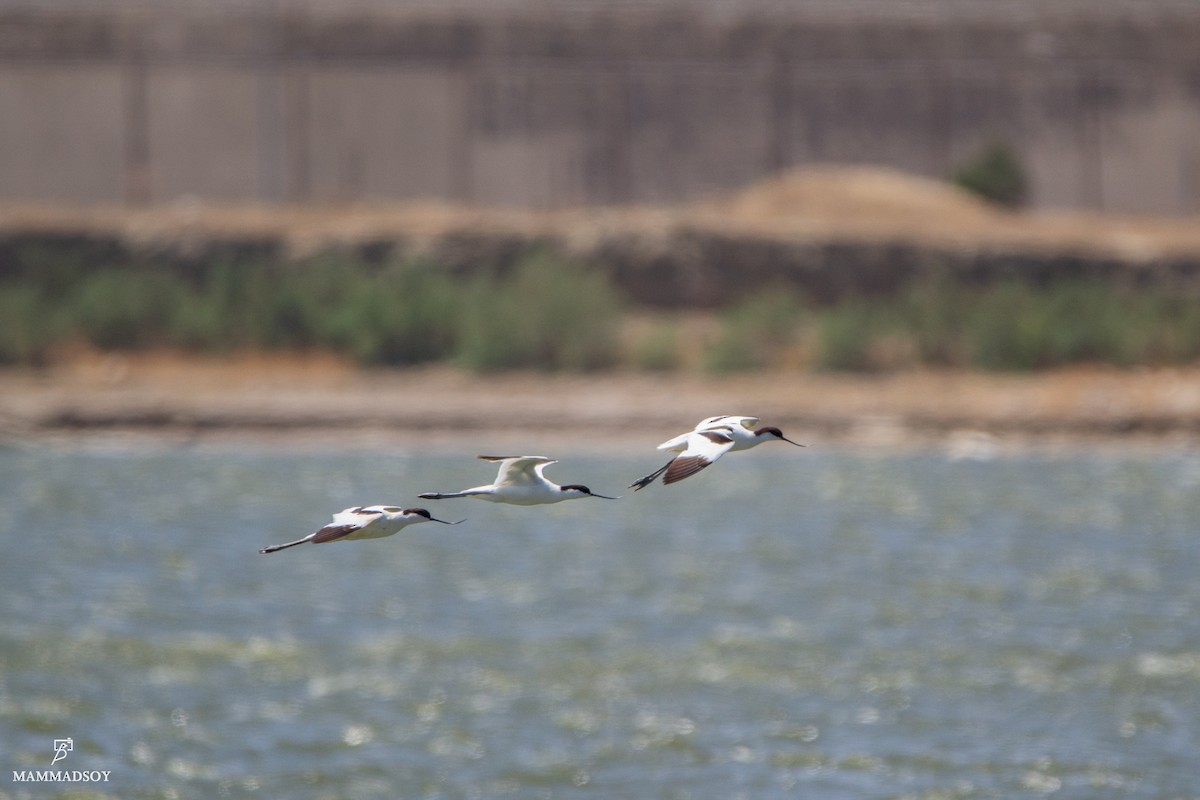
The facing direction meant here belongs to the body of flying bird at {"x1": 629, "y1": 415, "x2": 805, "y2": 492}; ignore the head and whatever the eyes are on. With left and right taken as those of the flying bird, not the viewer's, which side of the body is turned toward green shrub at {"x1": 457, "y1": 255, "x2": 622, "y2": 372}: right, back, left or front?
left

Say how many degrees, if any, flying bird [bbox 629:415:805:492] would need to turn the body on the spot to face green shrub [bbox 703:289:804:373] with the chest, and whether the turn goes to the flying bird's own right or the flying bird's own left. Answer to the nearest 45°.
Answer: approximately 90° to the flying bird's own left

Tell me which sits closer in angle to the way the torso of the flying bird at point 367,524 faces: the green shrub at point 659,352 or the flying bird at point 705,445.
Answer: the flying bird

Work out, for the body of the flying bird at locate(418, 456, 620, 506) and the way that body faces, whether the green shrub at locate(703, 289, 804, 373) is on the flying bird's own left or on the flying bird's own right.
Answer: on the flying bird's own left

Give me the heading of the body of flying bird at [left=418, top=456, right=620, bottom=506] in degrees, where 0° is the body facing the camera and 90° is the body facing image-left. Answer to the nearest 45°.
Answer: approximately 270°

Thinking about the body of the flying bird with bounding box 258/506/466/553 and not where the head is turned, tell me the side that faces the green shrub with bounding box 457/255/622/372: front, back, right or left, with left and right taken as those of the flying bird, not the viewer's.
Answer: left

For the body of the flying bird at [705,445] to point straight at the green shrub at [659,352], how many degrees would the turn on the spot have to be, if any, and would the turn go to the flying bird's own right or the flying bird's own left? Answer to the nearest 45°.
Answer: approximately 90° to the flying bird's own left

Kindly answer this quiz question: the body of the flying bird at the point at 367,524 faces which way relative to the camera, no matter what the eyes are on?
to the viewer's right

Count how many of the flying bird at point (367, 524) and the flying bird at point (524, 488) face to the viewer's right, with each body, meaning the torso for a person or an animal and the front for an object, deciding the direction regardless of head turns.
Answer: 2

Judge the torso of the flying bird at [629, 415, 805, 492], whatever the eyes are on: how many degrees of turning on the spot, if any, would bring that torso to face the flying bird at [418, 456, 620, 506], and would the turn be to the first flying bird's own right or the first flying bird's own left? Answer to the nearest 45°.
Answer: approximately 180°

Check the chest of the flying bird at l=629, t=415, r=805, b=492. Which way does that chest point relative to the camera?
to the viewer's right
